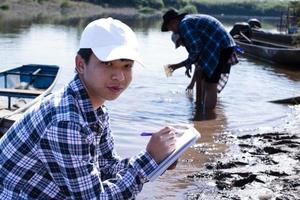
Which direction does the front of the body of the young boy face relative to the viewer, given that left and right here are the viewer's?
facing the viewer and to the right of the viewer

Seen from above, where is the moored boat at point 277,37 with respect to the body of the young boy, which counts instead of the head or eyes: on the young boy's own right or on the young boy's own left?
on the young boy's own left

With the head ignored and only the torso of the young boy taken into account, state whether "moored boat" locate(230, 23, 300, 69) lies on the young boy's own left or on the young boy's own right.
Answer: on the young boy's own left
